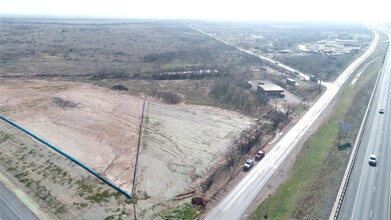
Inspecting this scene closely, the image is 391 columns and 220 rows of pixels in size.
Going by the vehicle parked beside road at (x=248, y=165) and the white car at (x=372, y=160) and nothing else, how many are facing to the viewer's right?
0

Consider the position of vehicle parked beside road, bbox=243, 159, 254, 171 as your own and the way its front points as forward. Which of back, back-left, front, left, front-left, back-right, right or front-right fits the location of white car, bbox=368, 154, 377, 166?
back-left

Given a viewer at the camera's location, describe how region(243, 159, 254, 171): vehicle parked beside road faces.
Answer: facing the viewer and to the left of the viewer
